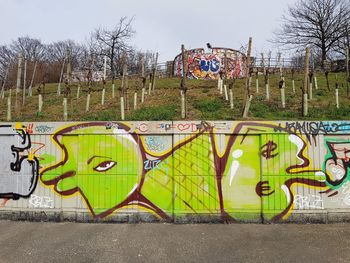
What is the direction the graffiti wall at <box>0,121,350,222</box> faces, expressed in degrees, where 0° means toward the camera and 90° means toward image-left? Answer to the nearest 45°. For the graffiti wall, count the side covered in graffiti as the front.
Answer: approximately 0°
